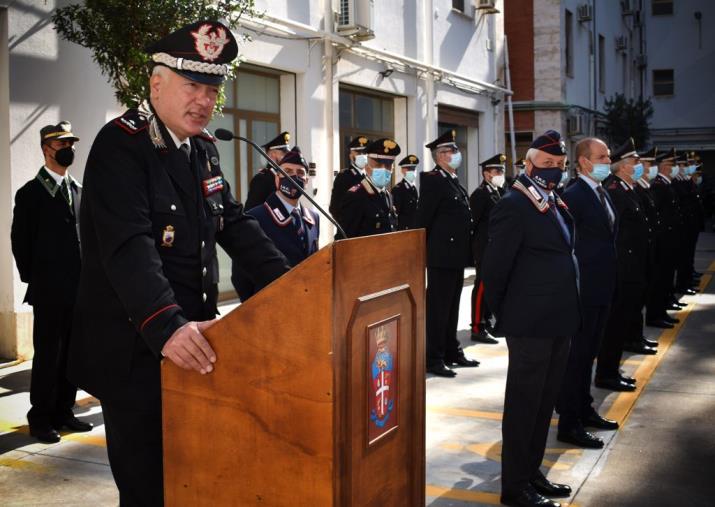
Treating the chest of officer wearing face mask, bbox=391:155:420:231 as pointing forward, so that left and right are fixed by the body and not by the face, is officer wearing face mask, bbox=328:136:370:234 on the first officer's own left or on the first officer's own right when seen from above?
on the first officer's own right

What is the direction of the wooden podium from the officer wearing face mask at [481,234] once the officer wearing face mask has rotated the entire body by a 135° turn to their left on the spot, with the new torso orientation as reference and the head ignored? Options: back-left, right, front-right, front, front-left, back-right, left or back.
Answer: back

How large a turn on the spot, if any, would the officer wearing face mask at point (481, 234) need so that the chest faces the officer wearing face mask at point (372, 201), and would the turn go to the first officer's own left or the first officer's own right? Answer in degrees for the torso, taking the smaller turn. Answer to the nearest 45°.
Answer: approximately 90° to the first officer's own right

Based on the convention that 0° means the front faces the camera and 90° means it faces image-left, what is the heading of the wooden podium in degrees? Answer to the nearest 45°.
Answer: approximately 315°

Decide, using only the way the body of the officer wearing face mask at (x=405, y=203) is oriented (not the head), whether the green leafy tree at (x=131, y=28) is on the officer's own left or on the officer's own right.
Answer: on the officer's own right

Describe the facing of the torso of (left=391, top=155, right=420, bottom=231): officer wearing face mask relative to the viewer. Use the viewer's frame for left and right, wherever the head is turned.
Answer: facing the viewer and to the right of the viewer

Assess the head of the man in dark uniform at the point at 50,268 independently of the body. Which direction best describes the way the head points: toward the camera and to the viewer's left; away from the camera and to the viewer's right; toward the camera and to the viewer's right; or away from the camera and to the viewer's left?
toward the camera and to the viewer's right

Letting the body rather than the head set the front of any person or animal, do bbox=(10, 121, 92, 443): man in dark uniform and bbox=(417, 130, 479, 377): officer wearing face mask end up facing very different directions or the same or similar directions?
same or similar directions

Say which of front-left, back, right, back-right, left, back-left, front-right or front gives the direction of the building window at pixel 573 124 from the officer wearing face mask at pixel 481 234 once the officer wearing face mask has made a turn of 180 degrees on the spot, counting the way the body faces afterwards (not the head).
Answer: front-right

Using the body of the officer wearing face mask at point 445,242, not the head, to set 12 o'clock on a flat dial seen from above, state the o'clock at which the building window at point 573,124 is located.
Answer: The building window is roughly at 8 o'clock from the officer wearing face mask.

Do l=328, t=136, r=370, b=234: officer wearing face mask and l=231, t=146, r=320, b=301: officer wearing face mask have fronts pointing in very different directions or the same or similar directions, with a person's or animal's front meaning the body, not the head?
same or similar directions
